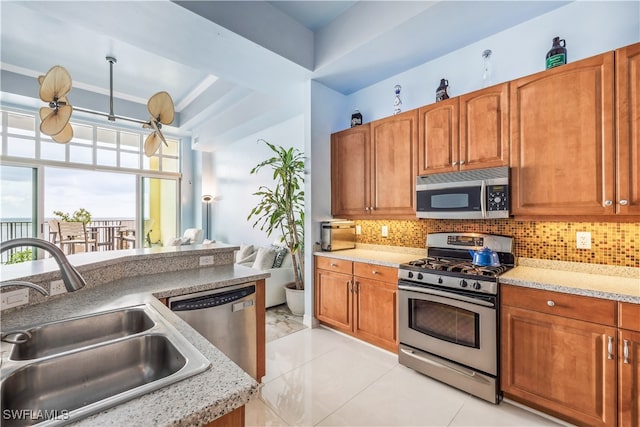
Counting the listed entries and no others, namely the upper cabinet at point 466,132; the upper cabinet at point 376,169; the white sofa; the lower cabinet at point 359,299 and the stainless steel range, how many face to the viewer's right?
0

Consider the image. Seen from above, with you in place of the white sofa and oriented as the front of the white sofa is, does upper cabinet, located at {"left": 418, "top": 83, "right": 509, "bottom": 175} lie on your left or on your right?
on your left

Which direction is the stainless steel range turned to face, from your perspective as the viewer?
facing the viewer and to the left of the viewer

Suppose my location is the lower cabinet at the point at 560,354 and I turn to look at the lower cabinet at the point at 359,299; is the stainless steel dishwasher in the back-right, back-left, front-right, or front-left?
front-left

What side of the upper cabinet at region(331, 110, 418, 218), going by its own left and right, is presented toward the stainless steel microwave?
left

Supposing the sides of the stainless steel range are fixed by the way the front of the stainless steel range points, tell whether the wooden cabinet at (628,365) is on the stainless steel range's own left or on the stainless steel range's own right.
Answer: on the stainless steel range's own left

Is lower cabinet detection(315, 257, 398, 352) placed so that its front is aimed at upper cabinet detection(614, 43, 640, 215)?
no

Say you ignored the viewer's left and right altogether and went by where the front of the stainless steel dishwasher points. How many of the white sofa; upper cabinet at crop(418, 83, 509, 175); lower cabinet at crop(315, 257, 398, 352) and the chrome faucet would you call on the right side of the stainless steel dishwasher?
1

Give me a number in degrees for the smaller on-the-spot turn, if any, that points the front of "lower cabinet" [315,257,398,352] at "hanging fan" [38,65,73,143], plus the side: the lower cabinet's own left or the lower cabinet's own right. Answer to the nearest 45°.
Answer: approximately 45° to the lower cabinet's own right

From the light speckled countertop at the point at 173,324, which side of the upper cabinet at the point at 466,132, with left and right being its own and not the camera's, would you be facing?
front
